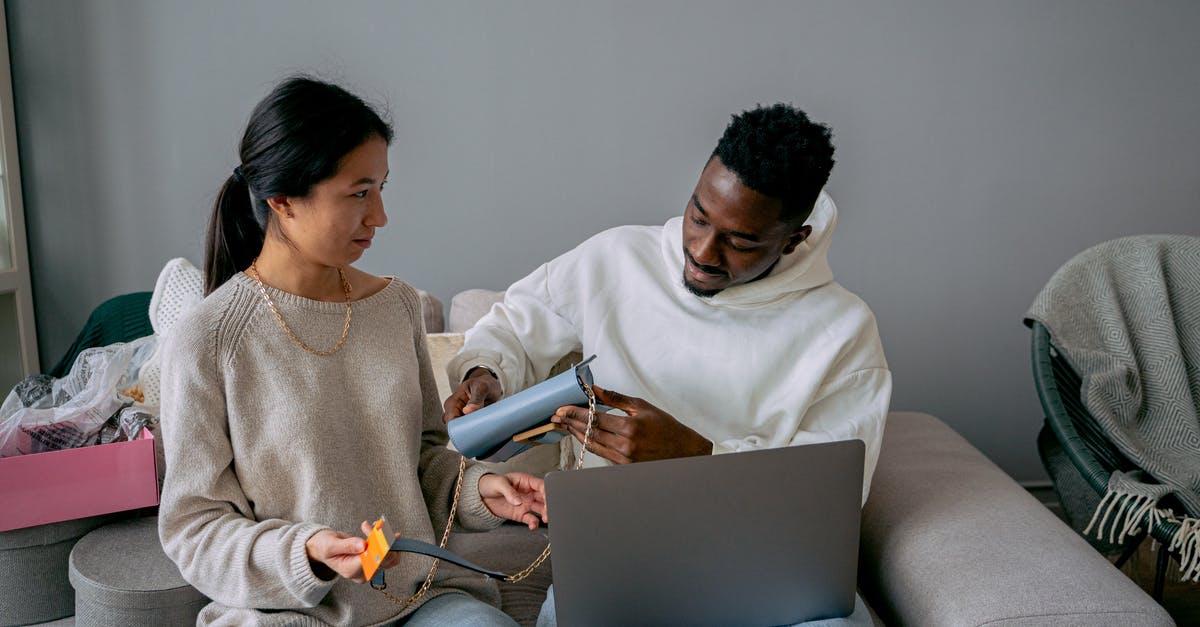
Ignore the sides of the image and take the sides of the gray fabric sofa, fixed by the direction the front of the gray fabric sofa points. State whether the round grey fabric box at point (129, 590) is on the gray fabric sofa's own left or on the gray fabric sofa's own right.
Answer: on the gray fabric sofa's own right

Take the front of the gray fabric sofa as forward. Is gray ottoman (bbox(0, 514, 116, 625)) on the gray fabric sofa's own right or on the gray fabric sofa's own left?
on the gray fabric sofa's own right

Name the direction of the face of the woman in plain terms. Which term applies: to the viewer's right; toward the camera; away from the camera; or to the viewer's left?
to the viewer's right

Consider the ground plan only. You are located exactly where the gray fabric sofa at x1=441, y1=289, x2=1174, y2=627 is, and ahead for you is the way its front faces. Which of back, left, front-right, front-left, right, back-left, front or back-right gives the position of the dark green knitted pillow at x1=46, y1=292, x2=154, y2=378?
right

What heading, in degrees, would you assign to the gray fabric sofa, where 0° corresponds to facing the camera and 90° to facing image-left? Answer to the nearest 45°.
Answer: approximately 0°
